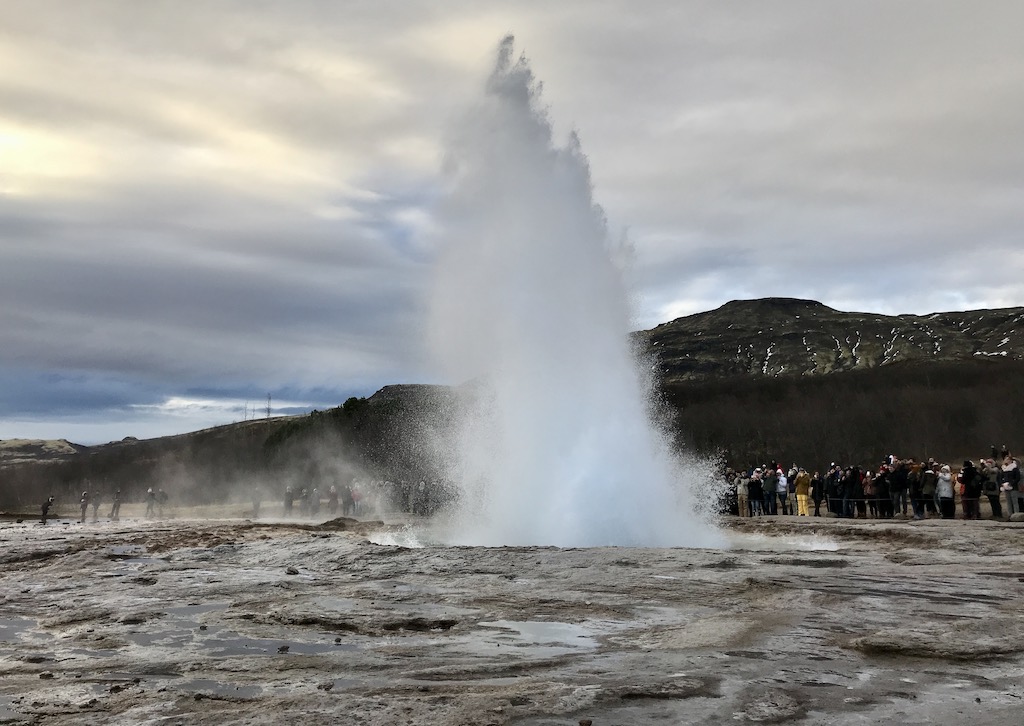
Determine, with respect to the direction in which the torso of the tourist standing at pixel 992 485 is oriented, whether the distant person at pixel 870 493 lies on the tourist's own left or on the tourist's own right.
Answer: on the tourist's own right

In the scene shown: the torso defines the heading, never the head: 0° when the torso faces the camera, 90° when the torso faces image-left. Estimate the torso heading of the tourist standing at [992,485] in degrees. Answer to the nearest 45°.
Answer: approximately 45°

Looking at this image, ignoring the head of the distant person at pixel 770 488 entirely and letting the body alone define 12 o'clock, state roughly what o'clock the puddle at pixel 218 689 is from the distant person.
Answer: The puddle is roughly at 11 o'clock from the distant person.

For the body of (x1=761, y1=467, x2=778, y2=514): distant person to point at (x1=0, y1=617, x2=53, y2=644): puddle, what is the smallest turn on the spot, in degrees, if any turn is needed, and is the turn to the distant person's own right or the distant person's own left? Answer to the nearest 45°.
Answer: approximately 45° to the distant person's own left

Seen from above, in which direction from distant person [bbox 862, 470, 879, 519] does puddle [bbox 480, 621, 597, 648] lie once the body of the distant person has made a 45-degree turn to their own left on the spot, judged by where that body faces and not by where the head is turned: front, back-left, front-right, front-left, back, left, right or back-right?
front

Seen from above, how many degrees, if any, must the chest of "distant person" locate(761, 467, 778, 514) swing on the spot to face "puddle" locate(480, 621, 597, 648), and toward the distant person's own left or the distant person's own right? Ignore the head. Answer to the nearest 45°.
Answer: approximately 45° to the distant person's own left

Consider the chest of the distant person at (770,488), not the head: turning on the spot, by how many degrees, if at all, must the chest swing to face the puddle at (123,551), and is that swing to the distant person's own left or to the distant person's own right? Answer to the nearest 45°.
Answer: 0° — they already face it

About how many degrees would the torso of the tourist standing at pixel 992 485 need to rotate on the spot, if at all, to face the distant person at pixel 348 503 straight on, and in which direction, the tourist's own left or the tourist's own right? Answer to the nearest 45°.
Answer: approximately 45° to the tourist's own right

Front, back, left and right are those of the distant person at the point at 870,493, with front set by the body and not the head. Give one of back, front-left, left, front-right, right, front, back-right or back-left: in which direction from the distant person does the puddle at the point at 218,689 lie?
front-left

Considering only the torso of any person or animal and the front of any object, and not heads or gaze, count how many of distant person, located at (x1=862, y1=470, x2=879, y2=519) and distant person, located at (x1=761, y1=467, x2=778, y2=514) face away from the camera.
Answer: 0
